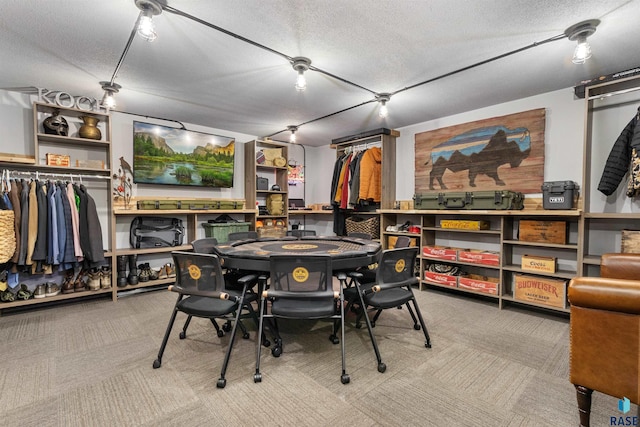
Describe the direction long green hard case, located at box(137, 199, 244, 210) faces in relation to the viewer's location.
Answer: facing the viewer

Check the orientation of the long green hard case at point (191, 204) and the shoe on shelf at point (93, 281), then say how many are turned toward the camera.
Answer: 2

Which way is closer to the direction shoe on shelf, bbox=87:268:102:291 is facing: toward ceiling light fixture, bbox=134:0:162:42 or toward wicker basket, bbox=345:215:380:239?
the ceiling light fixture

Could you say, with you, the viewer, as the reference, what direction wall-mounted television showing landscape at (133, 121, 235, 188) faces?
facing the viewer and to the right of the viewer

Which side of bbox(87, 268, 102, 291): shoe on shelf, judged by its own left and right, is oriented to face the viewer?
front

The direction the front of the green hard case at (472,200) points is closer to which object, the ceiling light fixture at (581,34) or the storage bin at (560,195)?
the ceiling light fixture

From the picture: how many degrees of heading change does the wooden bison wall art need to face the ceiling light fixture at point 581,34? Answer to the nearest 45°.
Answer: approximately 45° to its left

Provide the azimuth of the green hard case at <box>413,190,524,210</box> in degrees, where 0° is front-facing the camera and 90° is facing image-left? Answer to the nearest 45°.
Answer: approximately 45°
